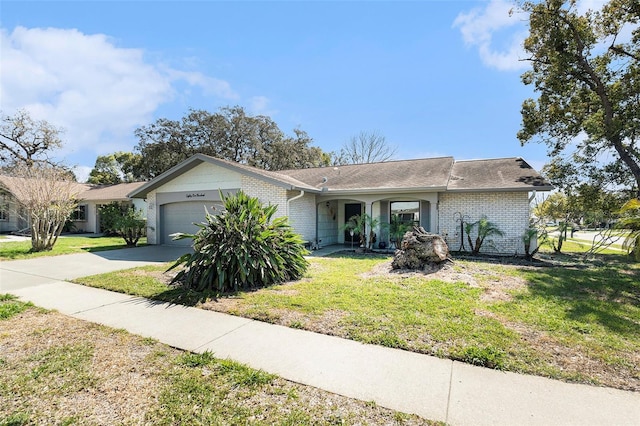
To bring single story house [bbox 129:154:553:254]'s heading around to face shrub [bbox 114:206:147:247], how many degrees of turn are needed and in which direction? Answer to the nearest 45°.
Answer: approximately 90° to its right

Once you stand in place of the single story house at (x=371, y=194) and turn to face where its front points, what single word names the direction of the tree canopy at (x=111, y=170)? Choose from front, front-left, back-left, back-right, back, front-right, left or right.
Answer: back-right

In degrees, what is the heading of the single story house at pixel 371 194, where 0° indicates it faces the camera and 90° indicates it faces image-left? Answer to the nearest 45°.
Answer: approximately 0°

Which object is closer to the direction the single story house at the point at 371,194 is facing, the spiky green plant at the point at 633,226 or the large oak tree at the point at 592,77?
the spiky green plant

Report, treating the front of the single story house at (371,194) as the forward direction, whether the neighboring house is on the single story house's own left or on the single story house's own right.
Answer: on the single story house's own right

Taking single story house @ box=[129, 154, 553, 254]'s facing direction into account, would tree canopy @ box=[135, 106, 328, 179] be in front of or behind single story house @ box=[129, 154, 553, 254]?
behind

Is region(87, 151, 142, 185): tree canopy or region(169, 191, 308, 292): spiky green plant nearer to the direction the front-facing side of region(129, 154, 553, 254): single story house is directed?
the spiky green plant

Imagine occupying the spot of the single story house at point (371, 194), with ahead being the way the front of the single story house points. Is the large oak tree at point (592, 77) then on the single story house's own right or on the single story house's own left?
on the single story house's own left

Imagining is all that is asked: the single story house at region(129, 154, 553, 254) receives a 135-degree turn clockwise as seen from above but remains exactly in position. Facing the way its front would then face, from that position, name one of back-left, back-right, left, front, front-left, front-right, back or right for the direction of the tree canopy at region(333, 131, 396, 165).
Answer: front-right

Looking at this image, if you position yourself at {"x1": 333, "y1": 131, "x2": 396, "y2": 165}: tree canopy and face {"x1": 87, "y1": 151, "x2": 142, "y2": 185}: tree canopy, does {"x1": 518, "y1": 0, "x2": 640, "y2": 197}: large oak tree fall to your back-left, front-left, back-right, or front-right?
back-left

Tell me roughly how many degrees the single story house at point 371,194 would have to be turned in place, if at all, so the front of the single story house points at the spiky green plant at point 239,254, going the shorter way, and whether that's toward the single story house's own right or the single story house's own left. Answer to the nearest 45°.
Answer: approximately 45° to the single story house's own right

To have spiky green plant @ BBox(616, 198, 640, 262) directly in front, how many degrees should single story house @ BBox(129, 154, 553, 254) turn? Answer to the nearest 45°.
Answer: approximately 45° to its left
